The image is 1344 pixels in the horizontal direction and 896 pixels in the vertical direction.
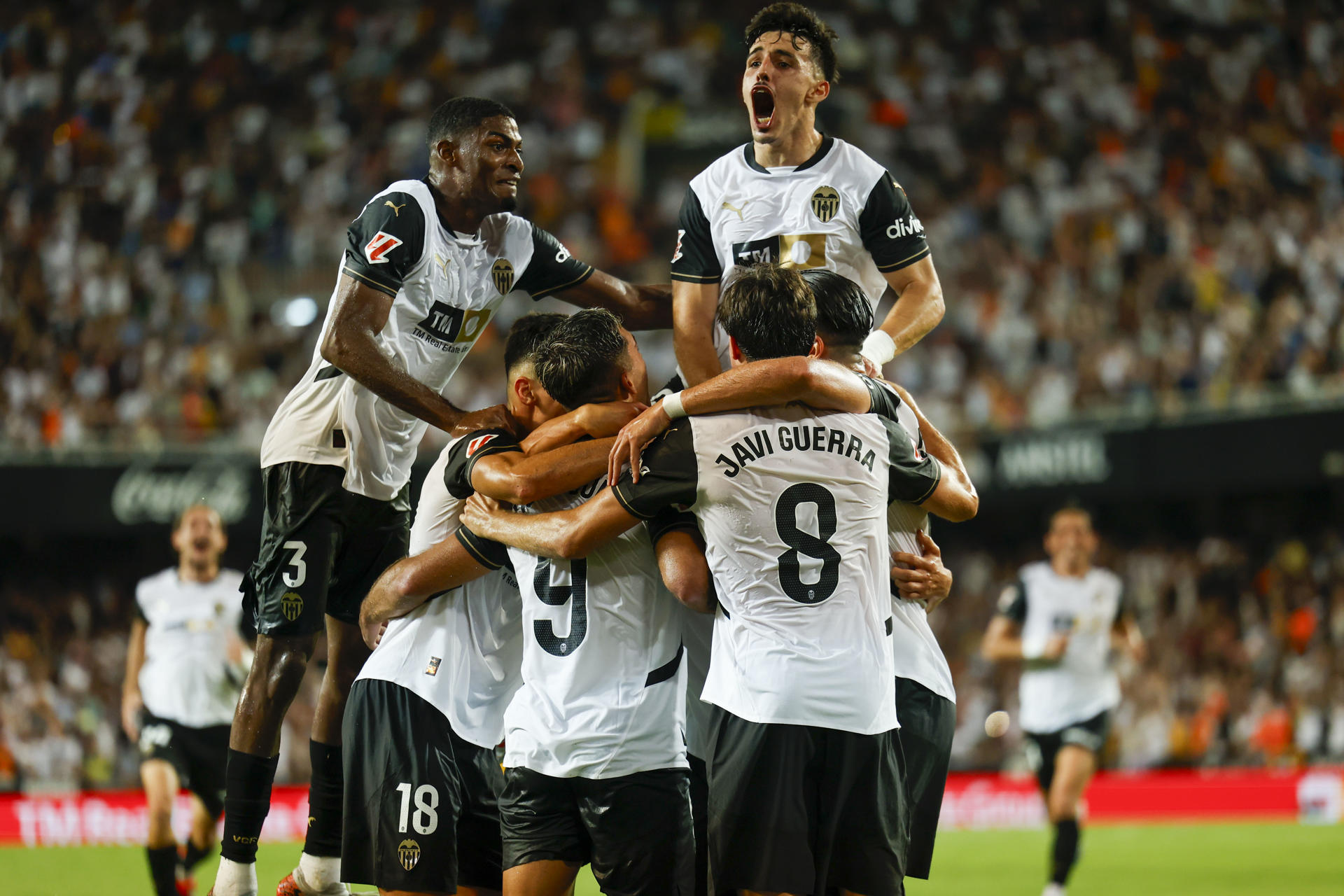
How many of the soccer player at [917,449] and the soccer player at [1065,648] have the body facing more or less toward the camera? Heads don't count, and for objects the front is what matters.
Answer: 1

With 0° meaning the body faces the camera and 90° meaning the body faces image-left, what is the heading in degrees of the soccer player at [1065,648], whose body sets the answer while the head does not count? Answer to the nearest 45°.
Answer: approximately 0°

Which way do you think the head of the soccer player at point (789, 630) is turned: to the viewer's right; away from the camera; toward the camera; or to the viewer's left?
away from the camera

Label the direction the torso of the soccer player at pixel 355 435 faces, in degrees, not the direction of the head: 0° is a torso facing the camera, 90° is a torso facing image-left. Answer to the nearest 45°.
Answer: approximately 315°

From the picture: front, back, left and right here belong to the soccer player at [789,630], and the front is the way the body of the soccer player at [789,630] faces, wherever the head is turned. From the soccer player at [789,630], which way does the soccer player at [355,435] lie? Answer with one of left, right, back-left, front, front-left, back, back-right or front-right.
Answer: front-left

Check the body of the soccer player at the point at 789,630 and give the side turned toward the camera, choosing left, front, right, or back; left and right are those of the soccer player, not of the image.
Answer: back

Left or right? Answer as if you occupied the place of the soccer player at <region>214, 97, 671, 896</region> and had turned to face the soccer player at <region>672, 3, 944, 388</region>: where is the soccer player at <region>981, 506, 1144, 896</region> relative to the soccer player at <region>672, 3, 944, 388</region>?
left
